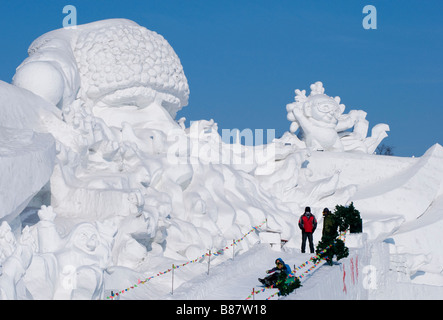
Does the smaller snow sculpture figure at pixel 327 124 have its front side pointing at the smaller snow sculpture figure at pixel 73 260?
no

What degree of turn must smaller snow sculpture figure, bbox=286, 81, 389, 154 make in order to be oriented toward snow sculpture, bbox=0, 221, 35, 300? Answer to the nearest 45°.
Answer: approximately 45° to its right

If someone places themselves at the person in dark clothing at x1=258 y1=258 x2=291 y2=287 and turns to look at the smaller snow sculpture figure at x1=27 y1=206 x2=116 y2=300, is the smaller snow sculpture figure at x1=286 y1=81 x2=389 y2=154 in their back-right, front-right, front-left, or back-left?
back-right

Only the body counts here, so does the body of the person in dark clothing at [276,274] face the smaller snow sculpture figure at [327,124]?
no

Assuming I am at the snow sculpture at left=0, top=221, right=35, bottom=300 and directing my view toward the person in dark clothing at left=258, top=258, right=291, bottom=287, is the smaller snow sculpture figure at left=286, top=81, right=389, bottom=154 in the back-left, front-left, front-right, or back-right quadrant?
front-left

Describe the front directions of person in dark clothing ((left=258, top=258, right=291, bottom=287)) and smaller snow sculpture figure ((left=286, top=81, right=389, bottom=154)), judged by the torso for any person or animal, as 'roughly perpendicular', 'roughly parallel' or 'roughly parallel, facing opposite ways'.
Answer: roughly perpendicular

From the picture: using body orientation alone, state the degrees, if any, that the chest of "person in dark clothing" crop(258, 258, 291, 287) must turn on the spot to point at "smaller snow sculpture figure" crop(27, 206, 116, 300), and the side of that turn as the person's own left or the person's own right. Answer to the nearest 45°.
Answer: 0° — they already face it

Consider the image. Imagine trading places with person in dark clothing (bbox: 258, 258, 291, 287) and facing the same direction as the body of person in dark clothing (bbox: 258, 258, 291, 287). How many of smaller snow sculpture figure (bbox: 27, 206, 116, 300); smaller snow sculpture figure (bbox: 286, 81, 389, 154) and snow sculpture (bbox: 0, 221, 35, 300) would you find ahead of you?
2

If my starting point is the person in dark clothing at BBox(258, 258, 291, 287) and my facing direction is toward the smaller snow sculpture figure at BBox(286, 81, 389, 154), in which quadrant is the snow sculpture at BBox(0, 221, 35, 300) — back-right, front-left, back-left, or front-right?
back-left

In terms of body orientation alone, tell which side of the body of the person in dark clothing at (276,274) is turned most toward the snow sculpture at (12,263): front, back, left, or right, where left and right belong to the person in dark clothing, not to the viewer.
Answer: front

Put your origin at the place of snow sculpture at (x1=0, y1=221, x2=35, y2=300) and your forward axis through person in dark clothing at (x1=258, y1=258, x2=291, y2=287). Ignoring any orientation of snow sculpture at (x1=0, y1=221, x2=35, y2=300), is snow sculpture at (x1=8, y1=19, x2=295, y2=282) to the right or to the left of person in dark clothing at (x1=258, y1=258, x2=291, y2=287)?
left

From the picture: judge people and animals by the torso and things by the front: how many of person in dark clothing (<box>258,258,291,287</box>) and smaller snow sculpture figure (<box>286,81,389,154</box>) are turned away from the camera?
0

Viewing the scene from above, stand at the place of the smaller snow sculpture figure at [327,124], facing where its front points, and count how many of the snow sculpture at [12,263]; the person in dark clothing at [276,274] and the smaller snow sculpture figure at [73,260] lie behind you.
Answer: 0

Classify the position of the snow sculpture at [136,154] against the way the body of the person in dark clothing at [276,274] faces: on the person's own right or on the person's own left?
on the person's own right

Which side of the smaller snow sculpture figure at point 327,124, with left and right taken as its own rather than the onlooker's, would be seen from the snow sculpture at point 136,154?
right

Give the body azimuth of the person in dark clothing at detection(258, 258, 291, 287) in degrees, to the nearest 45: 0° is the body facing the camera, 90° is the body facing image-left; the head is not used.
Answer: approximately 45°
